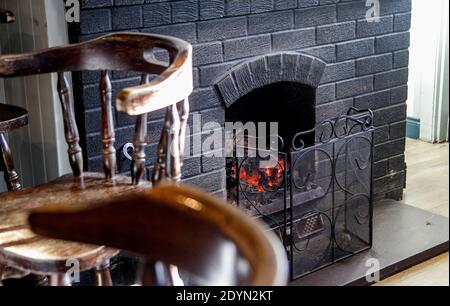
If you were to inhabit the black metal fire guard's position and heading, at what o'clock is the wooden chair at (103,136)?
The wooden chair is roughly at 2 o'clock from the black metal fire guard.

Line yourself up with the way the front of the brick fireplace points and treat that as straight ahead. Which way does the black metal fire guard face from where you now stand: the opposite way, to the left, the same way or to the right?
the same way

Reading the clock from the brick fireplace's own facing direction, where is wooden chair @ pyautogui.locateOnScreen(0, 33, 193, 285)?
The wooden chair is roughly at 2 o'clock from the brick fireplace.

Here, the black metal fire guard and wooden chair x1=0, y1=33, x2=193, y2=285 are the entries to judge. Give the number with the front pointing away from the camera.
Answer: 0

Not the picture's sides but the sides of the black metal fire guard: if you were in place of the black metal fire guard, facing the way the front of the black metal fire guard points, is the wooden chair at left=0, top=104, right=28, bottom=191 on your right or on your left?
on your right

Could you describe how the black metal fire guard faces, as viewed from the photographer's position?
facing the viewer and to the right of the viewer

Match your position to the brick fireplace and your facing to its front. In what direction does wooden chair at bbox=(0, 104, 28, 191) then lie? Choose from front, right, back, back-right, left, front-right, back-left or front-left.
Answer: right

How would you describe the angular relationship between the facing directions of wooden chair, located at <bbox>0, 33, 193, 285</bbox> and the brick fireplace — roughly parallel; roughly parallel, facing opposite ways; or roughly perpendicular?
roughly perpendicular
